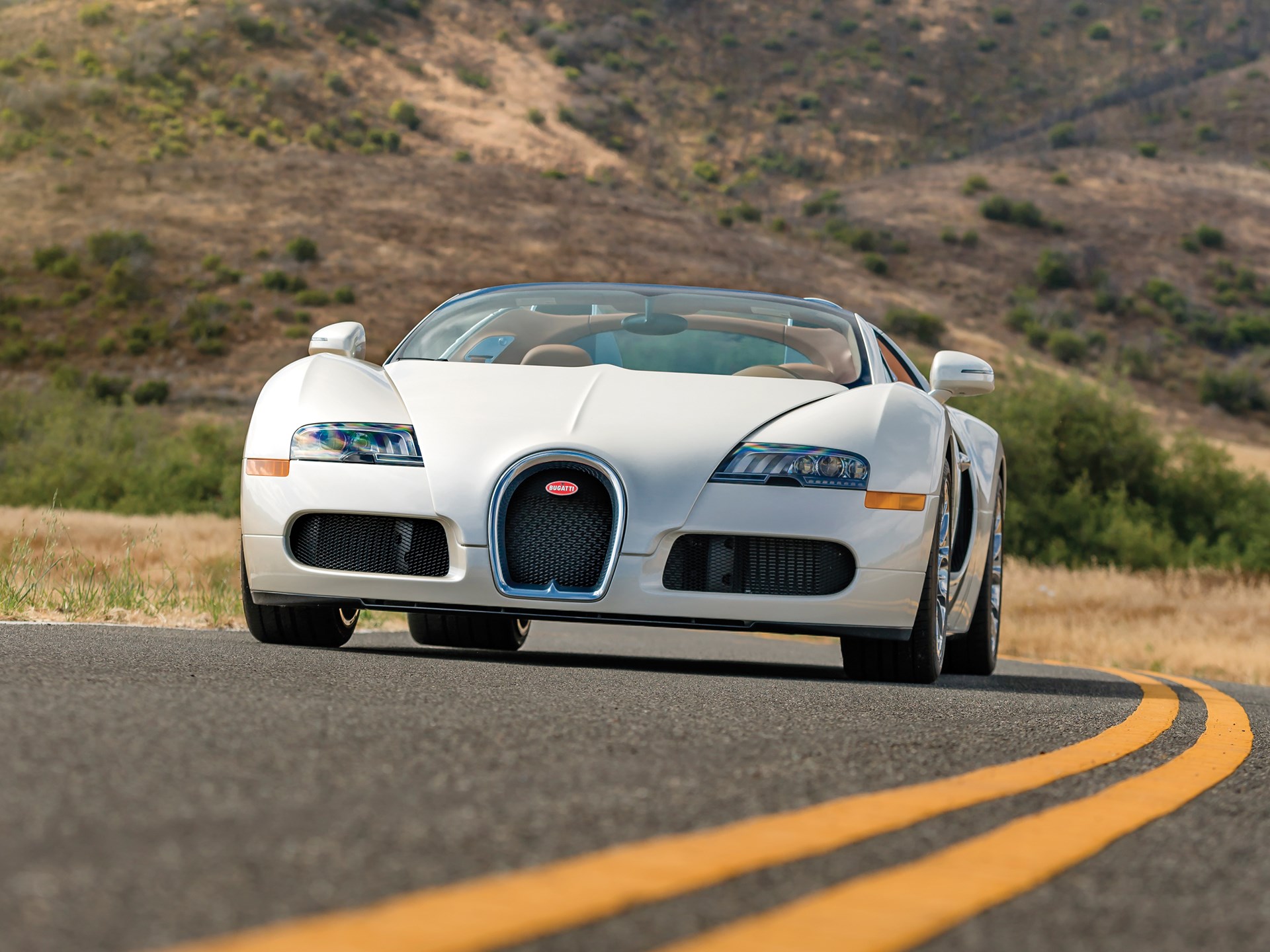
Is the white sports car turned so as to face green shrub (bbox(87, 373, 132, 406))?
no

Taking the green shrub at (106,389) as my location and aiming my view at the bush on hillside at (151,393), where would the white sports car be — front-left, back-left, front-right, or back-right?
front-right

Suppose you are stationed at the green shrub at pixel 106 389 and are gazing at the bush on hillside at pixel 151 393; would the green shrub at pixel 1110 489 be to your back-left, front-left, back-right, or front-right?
front-right

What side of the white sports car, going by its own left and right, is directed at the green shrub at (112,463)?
back

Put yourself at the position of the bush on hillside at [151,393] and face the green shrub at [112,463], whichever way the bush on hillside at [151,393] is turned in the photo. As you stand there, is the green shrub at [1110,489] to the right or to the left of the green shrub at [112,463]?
left

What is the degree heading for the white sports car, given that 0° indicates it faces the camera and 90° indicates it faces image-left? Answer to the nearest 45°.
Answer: approximately 0°

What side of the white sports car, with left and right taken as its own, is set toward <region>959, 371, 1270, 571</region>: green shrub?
back

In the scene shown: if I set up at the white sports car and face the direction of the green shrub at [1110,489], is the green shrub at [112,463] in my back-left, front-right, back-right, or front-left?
front-left

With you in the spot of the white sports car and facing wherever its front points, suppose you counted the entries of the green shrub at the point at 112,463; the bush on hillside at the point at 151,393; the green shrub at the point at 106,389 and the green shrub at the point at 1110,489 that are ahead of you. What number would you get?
0

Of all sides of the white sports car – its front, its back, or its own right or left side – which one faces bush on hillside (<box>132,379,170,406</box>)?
back
